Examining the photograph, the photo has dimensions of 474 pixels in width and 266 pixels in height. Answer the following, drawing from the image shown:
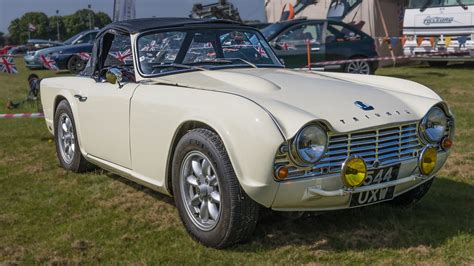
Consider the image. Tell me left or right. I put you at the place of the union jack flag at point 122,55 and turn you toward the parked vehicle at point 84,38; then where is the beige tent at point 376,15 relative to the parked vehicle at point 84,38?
right

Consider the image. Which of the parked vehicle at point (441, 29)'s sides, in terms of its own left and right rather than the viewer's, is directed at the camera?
front

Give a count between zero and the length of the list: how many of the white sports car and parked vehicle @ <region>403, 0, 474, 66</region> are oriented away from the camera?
0
